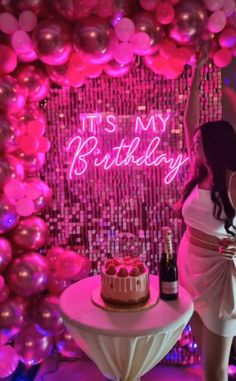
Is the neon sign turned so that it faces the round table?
yes

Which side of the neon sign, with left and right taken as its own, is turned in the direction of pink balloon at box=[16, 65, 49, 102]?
right

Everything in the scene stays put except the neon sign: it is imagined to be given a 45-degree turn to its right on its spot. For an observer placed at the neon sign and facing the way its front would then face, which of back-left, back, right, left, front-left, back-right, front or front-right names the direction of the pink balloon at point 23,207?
front

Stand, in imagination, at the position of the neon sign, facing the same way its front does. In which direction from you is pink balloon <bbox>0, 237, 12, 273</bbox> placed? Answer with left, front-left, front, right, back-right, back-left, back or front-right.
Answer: front-right

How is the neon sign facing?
toward the camera

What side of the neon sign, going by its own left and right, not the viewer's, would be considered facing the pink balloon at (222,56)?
left

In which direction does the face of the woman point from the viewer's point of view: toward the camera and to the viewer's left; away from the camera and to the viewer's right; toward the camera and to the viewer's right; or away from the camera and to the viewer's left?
away from the camera and to the viewer's left
